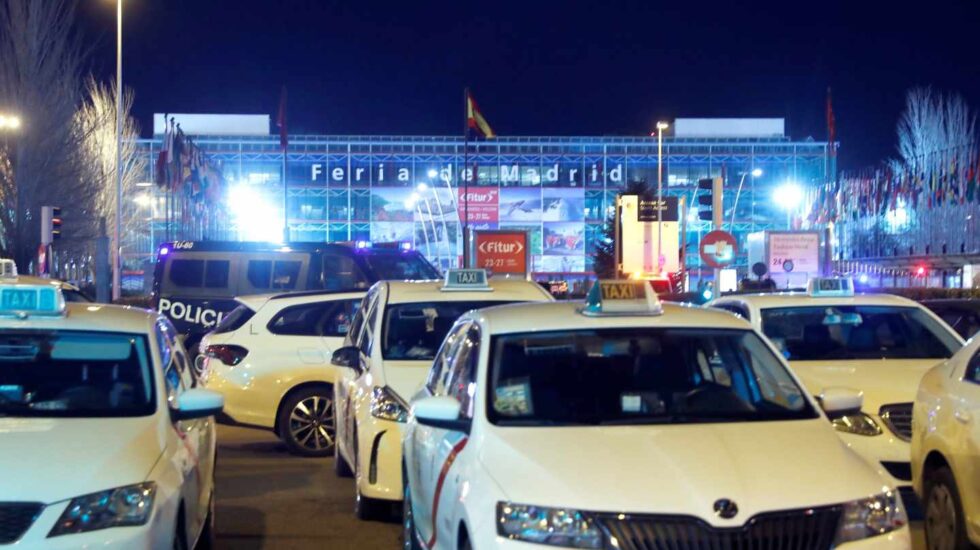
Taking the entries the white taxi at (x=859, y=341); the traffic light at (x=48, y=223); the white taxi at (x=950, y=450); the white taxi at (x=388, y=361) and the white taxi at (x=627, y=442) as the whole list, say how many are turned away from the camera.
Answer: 0

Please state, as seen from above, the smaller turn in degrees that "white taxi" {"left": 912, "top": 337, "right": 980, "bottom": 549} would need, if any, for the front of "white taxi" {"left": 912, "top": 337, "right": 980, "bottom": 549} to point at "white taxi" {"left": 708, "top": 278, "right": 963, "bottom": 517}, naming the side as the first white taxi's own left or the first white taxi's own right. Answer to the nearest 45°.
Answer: approximately 135° to the first white taxi's own left

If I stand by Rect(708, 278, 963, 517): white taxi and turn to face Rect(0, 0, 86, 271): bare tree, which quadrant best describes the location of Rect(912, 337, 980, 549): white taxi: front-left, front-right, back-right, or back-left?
back-left

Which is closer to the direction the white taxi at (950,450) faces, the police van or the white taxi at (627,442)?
the white taxi

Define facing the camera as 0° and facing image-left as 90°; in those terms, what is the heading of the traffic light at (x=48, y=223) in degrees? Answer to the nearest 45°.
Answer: approximately 315°

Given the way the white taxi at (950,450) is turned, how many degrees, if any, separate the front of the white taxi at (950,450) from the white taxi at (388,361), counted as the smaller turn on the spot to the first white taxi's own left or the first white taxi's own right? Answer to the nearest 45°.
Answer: approximately 135° to the first white taxi's own right

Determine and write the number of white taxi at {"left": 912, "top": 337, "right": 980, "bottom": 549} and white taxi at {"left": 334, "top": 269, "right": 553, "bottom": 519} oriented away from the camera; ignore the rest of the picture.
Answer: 0

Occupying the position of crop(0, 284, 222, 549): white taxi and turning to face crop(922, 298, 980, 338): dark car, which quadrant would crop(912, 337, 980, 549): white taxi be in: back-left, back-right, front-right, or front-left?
front-right

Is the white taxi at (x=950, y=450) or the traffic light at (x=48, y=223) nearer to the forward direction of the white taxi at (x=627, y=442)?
the white taxi

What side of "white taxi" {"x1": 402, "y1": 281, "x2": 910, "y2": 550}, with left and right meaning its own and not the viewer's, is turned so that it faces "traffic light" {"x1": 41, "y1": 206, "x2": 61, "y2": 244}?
back
